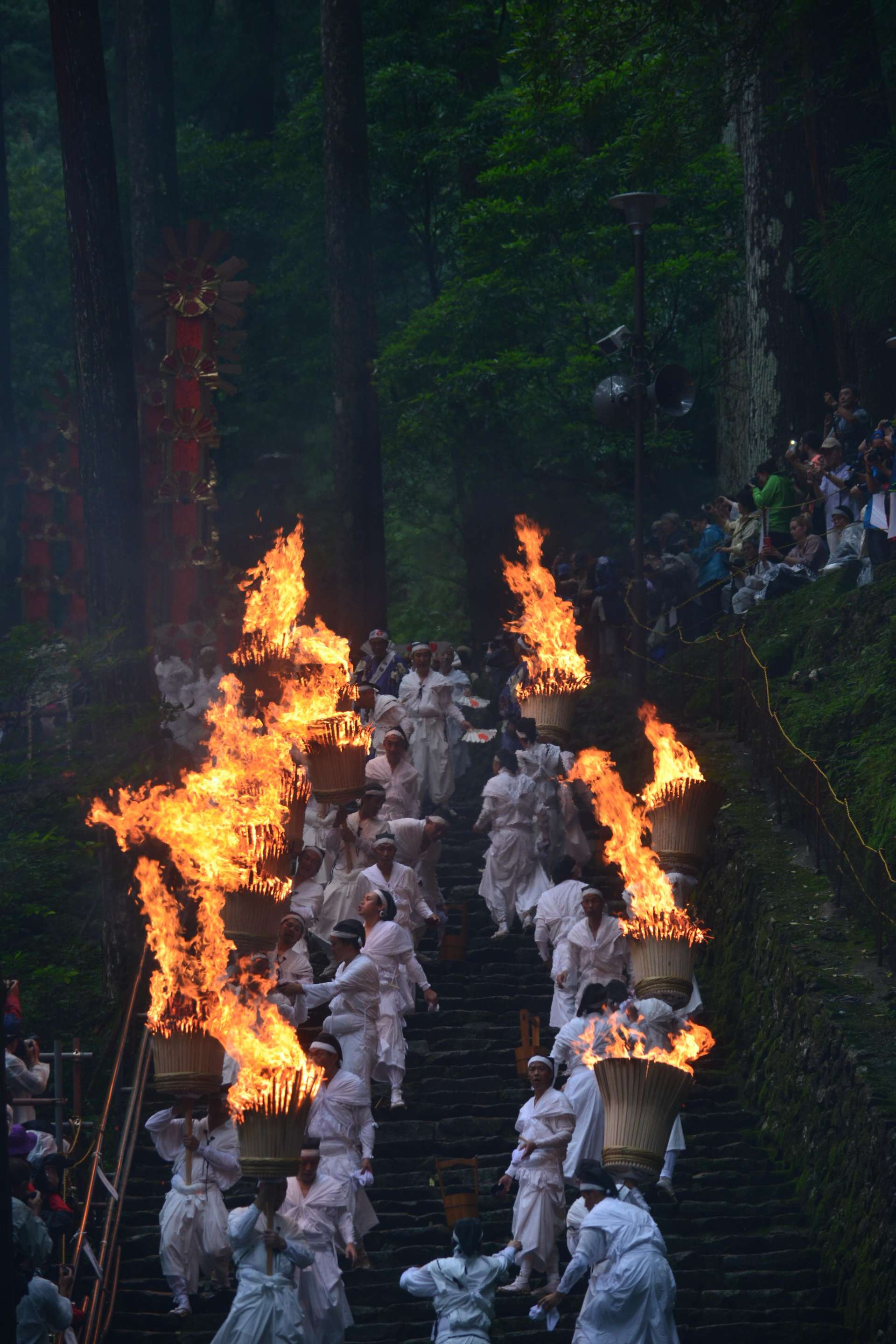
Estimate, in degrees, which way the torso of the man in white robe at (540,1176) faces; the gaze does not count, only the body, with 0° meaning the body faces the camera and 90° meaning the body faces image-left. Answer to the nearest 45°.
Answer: approximately 45°

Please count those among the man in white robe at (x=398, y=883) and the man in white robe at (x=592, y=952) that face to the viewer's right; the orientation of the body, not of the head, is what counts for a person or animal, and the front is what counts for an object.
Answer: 0

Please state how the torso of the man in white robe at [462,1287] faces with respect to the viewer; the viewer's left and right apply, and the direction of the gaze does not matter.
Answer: facing away from the viewer

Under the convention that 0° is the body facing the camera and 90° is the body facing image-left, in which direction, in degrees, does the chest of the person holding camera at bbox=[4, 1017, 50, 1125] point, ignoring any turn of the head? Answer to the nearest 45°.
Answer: approximately 270°

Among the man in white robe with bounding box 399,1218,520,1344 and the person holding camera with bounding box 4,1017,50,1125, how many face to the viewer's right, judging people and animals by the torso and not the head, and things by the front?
1

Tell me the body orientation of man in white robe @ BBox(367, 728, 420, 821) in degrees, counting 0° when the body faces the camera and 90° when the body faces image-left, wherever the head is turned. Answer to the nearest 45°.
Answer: approximately 45°

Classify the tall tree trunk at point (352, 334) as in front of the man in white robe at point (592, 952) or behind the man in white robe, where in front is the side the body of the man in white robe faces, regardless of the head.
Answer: behind

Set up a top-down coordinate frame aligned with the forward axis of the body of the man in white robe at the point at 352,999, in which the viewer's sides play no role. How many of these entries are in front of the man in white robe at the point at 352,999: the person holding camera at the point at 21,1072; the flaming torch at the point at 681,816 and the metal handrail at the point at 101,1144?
2

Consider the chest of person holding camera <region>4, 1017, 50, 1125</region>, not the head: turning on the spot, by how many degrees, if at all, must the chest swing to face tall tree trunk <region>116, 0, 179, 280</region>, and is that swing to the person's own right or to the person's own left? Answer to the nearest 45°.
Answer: approximately 90° to the person's own left

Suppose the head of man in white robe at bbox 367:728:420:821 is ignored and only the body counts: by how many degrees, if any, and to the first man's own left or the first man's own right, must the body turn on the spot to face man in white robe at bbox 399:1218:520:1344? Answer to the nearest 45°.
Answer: approximately 45° to the first man's own left

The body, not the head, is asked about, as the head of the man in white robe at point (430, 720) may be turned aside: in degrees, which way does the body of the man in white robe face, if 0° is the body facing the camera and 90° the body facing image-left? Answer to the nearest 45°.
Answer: approximately 0°
